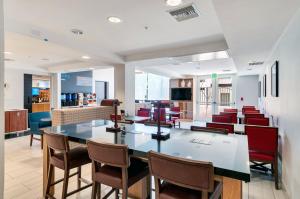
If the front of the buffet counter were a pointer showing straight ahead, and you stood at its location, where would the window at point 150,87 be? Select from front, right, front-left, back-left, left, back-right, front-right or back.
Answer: left

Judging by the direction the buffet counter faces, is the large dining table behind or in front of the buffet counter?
in front

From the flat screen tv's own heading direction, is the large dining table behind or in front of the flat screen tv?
in front

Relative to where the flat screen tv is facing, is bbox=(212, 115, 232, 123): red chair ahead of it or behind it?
ahead

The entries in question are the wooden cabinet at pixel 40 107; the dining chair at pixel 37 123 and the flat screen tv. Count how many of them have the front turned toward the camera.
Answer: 2

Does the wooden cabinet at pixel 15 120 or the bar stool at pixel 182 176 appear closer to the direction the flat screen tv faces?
the bar stool

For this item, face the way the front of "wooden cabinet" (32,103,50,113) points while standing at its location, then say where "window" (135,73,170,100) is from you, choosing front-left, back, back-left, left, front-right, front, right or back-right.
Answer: left

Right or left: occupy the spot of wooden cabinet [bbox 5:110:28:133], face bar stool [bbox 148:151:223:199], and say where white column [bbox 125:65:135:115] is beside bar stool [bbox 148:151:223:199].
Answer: left

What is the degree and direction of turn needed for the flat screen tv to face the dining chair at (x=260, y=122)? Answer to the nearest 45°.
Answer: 0° — it already faces it

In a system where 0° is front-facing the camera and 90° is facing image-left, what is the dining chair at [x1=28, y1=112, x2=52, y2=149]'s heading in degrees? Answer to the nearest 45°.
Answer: approximately 225°

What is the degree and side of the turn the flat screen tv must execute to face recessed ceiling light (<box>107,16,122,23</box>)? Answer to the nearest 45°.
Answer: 0° — it already faces it

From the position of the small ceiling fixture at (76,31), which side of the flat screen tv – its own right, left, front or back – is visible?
front

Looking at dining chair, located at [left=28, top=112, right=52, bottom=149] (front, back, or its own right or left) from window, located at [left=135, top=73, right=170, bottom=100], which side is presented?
front
